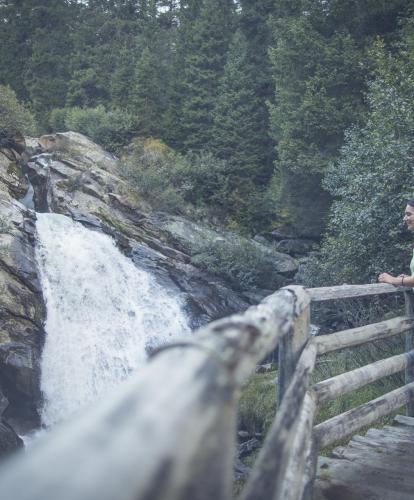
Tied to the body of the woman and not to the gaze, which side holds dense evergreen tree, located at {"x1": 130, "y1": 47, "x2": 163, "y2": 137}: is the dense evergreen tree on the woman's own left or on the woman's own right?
on the woman's own right

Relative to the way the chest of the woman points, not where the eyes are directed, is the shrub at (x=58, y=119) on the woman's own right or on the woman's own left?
on the woman's own right

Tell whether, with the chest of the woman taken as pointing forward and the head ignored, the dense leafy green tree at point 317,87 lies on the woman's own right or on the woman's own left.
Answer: on the woman's own right

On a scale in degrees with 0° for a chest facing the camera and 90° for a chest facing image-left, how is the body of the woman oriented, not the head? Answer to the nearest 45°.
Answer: approximately 90°
